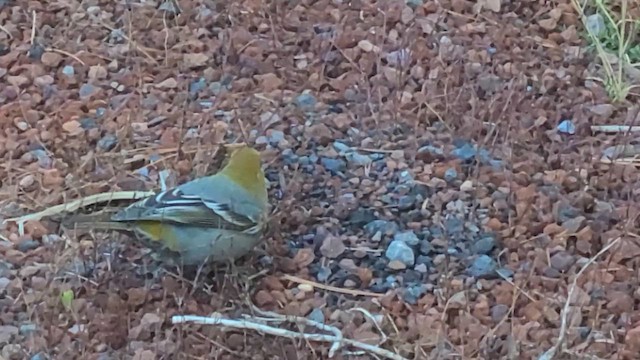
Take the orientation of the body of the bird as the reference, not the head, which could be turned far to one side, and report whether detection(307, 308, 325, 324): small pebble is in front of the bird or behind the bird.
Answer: in front

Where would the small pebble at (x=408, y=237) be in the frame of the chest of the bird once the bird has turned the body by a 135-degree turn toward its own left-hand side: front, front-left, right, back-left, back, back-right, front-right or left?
back-right

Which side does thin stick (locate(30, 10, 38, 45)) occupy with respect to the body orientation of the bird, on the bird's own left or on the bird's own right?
on the bird's own left

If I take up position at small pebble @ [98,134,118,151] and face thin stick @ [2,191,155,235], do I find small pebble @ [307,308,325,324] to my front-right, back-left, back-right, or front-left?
front-left

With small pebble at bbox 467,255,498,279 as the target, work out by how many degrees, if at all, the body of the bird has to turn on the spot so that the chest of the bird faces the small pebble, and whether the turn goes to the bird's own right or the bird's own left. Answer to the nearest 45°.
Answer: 0° — it already faces it

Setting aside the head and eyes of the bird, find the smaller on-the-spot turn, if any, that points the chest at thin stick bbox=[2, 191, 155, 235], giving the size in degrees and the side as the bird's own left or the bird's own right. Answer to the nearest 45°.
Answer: approximately 135° to the bird's own left

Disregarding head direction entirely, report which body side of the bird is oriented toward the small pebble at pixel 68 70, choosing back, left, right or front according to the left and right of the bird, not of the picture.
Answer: left

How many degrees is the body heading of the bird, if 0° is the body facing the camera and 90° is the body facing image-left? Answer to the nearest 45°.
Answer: approximately 270°

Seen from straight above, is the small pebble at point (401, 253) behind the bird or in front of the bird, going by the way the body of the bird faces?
in front

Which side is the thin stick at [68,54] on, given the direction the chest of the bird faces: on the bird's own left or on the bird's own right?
on the bird's own left

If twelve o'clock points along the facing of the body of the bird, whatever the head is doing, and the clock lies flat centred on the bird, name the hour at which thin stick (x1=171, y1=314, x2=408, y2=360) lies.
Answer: The thin stick is roughly at 2 o'clock from the bird.

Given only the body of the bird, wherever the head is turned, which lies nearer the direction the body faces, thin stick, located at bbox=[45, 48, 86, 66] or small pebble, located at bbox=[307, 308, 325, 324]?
the small pebble
